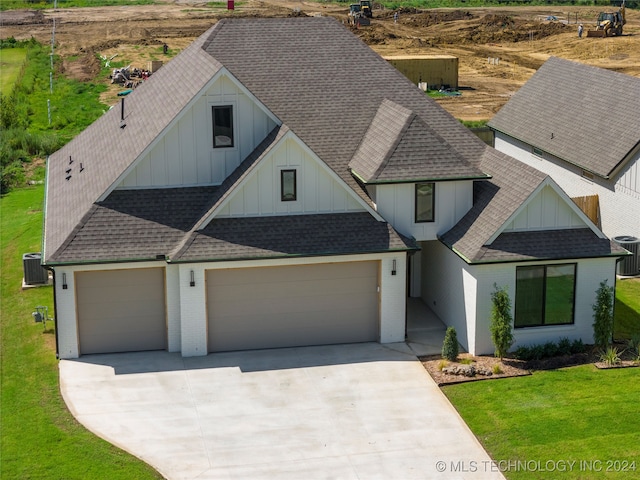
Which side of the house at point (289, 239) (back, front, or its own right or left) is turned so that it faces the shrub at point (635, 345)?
left

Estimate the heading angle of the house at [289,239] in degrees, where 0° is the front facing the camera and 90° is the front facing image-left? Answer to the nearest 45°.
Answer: approximately 0°

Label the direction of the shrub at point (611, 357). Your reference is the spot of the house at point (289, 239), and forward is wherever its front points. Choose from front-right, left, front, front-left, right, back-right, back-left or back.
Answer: left

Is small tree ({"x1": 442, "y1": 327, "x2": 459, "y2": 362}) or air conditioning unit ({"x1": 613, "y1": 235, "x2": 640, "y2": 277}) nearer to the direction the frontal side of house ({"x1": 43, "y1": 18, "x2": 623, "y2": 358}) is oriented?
the small tree

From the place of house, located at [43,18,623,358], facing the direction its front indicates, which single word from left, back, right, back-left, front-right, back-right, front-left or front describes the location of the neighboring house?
back-left

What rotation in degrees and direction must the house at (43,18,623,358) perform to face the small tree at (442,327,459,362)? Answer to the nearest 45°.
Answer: approximately 90° to its left

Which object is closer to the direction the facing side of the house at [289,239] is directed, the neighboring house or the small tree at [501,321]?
the small tree

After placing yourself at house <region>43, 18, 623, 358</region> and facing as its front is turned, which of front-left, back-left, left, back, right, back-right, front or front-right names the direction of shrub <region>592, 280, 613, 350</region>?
left

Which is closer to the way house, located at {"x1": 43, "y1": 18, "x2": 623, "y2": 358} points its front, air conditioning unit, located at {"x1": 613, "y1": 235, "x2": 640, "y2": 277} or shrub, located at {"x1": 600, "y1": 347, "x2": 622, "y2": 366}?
the shrub

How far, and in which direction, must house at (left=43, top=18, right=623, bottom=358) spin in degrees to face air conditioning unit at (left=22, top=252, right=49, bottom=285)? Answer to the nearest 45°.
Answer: approximately 135° to its right
